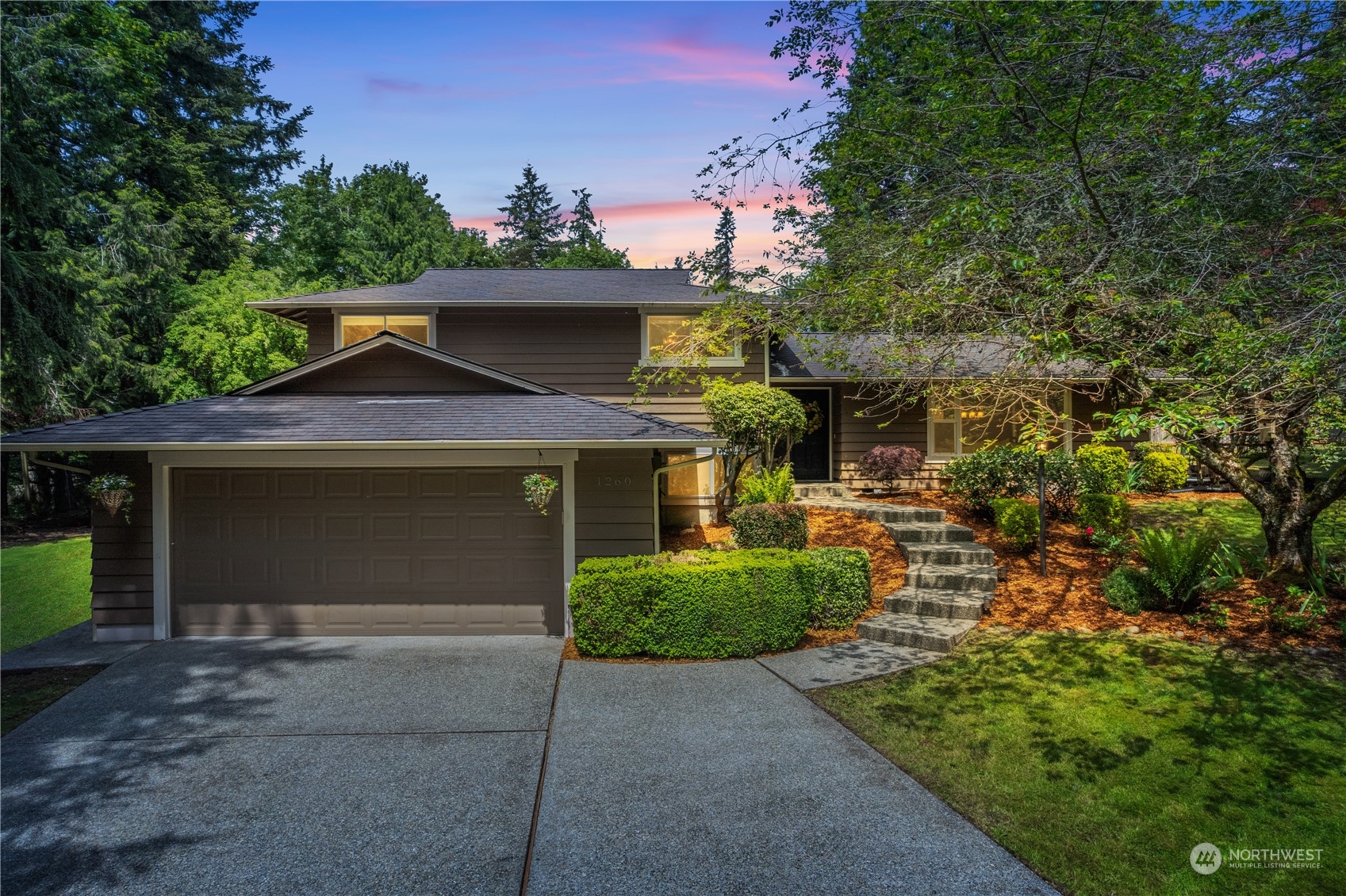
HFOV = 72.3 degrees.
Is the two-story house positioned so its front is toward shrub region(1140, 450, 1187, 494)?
no

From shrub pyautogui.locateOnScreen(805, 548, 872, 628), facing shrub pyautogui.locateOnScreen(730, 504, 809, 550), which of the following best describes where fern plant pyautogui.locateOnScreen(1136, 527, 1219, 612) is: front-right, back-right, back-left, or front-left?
back-right

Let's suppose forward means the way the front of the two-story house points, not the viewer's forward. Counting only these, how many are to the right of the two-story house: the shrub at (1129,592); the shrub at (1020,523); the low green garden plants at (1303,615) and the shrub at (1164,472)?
0

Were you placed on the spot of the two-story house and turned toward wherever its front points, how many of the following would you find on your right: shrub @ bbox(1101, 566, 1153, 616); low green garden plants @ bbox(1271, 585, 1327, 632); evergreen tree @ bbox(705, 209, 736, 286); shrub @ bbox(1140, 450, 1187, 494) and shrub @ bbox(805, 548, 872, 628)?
0

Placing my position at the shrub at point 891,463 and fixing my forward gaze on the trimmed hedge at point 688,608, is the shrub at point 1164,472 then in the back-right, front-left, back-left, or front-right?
back-left

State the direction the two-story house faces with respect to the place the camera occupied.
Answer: facing the viewer

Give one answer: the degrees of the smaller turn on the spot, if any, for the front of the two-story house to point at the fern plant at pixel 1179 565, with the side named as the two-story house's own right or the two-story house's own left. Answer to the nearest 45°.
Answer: approximately 90° to the two-story house's own left

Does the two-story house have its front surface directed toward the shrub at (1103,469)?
no

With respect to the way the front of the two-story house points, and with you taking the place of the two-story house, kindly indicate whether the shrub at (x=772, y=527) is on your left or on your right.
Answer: on your left

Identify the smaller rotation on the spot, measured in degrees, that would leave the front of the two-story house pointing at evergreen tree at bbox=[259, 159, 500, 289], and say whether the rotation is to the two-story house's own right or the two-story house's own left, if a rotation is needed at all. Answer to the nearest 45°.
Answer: approximately 180°

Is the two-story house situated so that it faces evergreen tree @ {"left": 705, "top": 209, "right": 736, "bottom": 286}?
no

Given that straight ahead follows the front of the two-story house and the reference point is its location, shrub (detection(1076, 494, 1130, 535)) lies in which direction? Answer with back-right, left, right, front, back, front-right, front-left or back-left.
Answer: left

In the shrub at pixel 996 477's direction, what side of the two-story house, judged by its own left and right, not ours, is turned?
left

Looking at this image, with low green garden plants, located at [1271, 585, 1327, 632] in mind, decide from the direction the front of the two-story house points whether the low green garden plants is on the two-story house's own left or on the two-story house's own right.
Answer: on the two-story house's own left
